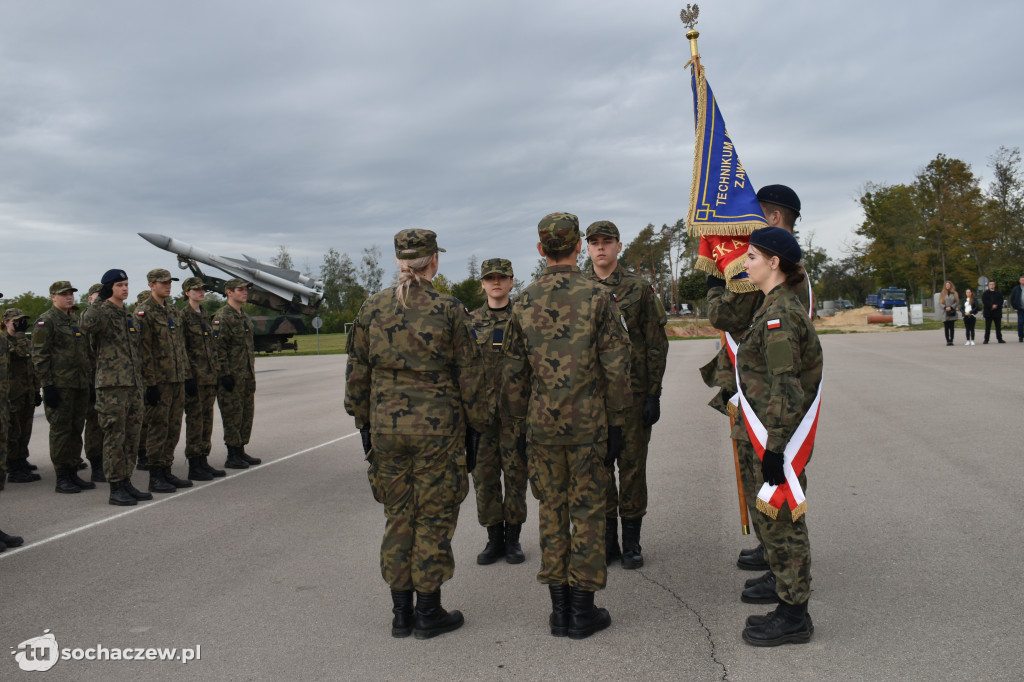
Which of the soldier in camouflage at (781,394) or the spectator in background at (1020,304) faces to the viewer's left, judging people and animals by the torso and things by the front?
the soldier in camouflage

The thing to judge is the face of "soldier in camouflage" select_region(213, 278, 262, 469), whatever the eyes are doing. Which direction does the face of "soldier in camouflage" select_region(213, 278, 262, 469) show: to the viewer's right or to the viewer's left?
to the viewer's right

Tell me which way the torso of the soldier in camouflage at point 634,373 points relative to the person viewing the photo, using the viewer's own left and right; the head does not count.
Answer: facing the viewer and to the left of the viewer

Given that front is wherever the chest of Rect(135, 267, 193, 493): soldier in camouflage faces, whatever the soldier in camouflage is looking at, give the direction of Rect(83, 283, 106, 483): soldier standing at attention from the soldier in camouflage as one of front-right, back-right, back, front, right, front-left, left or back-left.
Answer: back

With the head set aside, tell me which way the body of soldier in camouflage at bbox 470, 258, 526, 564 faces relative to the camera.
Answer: toward the camera

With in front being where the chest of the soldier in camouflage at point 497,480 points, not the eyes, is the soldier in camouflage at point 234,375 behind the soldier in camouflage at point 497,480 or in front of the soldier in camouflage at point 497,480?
behind

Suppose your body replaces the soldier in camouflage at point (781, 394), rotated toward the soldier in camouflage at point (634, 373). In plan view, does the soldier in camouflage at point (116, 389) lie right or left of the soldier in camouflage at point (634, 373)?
left

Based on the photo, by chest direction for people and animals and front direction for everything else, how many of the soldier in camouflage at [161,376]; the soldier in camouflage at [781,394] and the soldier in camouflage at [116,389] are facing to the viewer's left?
1

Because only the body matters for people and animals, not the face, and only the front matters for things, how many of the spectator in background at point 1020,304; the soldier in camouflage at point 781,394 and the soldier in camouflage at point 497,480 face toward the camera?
2

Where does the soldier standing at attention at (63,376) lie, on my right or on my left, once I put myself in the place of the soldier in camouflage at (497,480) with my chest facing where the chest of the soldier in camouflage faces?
on my right

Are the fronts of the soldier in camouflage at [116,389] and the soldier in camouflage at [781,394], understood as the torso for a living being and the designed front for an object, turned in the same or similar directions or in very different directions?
very different directions

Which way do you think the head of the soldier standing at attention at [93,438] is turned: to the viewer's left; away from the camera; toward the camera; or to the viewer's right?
to the viewer's right

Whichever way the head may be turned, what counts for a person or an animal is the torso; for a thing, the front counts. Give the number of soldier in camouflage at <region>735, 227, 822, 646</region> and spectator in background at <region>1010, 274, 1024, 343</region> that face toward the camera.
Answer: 1

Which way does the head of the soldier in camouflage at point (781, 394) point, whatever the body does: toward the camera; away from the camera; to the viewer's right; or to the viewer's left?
to the viewer's left

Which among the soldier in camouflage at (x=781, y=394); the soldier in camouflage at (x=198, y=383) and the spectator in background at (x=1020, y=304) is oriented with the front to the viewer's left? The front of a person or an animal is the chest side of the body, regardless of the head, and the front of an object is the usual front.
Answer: the soldier in camouflage at (x=781, y=394)
